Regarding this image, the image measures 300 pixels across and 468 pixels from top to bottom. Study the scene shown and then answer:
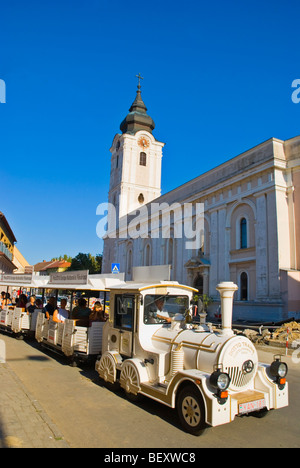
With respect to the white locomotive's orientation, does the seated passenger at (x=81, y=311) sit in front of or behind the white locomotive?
behind

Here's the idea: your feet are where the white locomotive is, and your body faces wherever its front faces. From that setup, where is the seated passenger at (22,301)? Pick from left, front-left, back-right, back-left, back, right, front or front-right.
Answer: back

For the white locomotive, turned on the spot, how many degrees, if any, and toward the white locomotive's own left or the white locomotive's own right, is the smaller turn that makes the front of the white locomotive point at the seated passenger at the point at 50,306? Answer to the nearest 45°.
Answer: approximately 180°

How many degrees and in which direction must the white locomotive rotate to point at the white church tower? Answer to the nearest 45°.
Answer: approximately 135° to its left

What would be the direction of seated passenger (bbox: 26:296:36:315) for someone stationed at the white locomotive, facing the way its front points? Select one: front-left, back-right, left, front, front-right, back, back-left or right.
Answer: back

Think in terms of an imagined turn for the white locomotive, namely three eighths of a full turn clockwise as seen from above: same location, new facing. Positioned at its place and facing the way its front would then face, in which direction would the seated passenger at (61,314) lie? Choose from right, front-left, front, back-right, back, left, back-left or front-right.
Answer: front-right

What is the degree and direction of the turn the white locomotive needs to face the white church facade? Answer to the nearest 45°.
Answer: approximately 135° to its left

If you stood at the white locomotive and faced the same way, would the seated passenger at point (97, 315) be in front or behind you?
behind

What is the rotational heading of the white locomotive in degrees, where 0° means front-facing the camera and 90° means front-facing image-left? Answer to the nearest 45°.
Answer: approximately 315°

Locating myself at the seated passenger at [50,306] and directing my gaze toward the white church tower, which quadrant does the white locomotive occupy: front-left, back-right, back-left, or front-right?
back-right
